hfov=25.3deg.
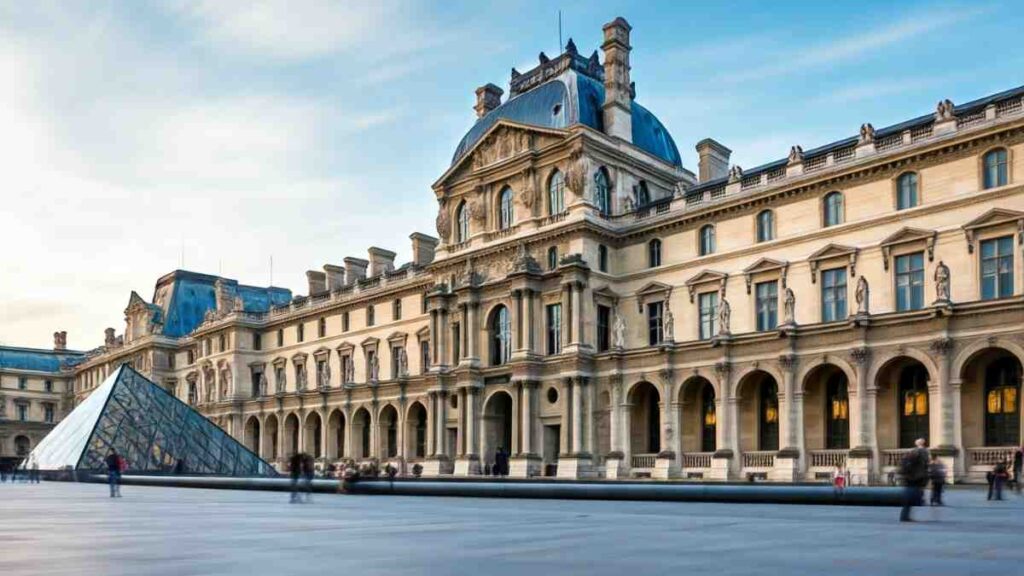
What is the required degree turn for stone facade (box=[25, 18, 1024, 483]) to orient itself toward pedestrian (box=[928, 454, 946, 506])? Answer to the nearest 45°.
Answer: approximately 45° to its left

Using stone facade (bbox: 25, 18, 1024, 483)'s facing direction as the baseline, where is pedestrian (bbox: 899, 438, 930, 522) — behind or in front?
in front

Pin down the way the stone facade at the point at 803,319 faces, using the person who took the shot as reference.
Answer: facing the viewer and to the left of the viewer

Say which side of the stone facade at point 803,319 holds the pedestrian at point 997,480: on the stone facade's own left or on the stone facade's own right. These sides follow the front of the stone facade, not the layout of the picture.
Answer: on the stone facade's own left

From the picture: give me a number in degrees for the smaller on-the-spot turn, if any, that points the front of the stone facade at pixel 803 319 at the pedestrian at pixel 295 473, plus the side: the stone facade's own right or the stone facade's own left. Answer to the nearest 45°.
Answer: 0° — it already faces them
